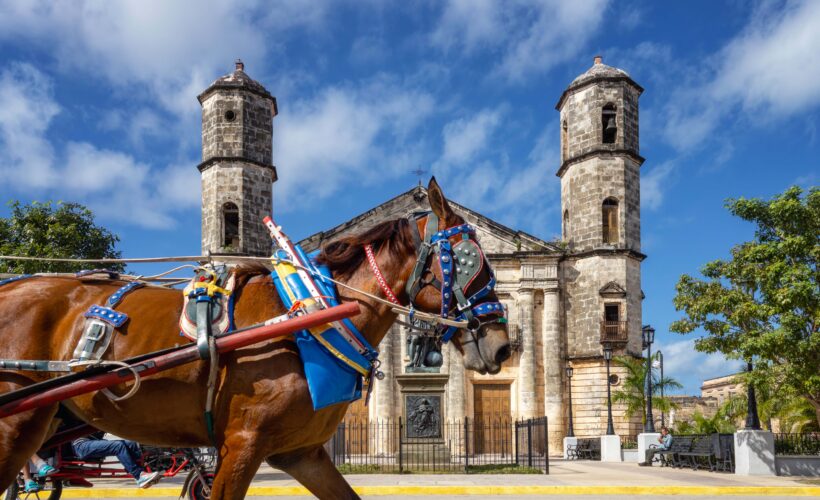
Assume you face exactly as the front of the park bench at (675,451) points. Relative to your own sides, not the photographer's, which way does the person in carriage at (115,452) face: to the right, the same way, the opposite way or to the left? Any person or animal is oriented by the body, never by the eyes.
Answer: the opposite way

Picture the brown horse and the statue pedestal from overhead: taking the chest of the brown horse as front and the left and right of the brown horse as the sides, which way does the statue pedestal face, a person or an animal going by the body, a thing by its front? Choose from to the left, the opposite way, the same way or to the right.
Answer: to the right

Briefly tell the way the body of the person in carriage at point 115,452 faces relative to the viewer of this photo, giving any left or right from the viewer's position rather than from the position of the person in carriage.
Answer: facing to the right of the viewer

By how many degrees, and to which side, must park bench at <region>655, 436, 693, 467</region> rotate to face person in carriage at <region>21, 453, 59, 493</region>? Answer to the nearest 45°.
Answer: approximately 45° to its left

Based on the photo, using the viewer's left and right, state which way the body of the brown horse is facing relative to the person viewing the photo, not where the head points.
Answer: facing to the right of the viewer

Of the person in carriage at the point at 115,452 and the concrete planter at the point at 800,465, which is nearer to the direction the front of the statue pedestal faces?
the person in carriage

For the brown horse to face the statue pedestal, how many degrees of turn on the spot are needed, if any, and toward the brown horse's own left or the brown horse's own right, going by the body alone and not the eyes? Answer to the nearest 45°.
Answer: approximately 90° to the brown horse's own left

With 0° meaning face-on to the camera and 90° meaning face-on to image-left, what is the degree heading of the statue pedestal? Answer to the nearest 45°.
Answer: approximately 0°

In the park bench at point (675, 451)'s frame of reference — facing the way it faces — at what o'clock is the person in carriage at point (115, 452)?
The person in carriage is roughly at 11 o'clock from the park bench.

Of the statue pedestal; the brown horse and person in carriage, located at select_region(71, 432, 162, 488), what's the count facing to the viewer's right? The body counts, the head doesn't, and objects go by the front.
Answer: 2
